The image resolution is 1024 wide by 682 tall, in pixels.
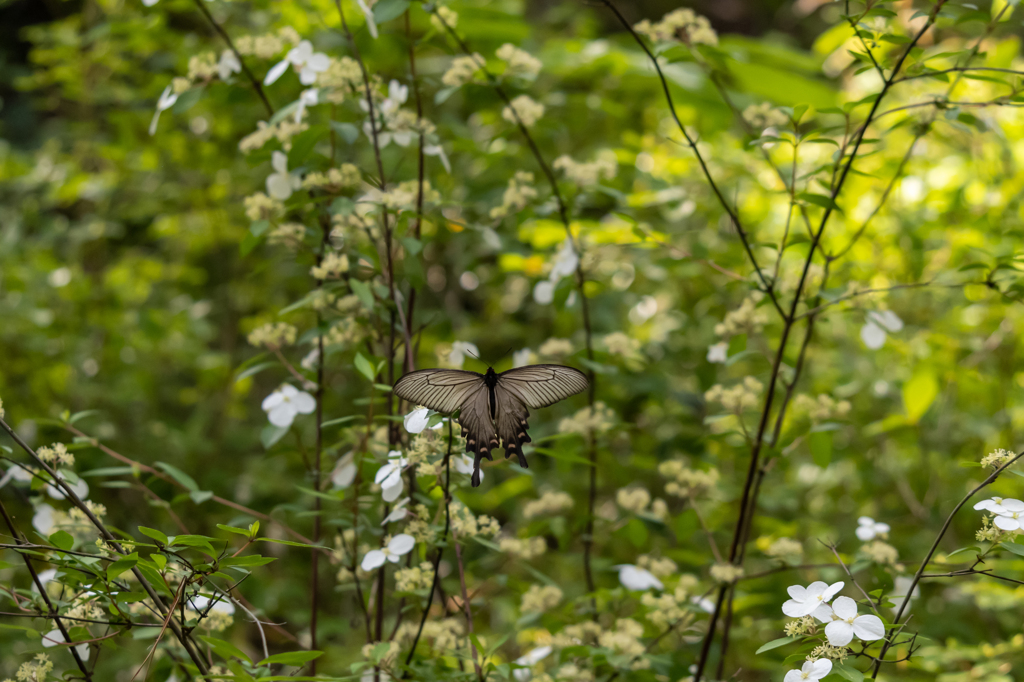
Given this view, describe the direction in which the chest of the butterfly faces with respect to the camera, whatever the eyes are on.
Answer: away from the camera
